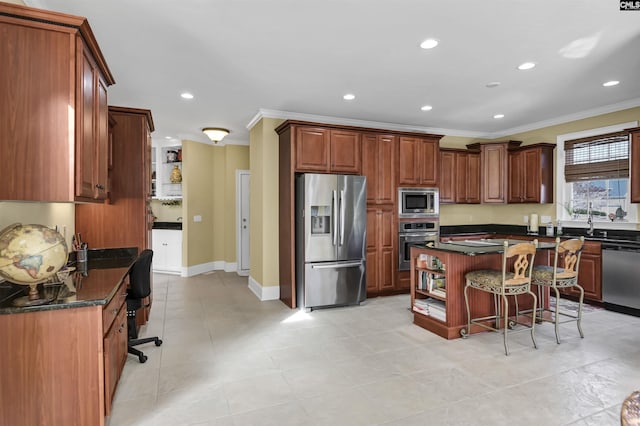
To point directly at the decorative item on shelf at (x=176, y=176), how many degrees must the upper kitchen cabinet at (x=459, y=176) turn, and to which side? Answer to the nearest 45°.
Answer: approximately 135° to its right

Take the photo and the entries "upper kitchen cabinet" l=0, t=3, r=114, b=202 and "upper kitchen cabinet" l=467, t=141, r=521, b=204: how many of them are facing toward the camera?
1

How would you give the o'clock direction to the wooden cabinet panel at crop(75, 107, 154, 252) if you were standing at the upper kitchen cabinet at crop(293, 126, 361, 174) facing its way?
The wooden cabinet panel is roughly at 2 o'clock from the upper kitchen cabinet.

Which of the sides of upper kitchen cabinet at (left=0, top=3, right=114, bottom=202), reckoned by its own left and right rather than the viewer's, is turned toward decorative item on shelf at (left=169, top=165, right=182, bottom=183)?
left

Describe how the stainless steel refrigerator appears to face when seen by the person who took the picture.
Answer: facing the viewer and to the right of the viewer

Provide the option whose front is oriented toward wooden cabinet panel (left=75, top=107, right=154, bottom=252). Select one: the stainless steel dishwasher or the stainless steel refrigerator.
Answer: the stainless steel dishwasher

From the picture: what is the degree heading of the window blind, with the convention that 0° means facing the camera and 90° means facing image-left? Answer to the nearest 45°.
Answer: approximately 45°

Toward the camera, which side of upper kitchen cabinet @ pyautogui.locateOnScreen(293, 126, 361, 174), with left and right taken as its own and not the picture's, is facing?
front

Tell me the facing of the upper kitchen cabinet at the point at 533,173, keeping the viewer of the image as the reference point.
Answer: facing the viewer and to the left of the viewer

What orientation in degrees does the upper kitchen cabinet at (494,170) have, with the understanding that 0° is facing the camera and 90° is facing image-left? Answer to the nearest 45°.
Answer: approximately 0°

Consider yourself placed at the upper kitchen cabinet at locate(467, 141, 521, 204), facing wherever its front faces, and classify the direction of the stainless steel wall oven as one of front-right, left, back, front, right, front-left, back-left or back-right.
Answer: front-right

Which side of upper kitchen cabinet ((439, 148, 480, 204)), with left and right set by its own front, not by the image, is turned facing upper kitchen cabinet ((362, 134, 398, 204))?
right

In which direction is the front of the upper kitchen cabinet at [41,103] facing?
to the viewer's right

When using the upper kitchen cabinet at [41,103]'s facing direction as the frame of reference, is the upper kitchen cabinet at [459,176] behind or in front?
in front

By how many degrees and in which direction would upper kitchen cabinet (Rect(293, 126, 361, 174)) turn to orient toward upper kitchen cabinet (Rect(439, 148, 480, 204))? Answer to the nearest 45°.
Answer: approximately 135° to its left
